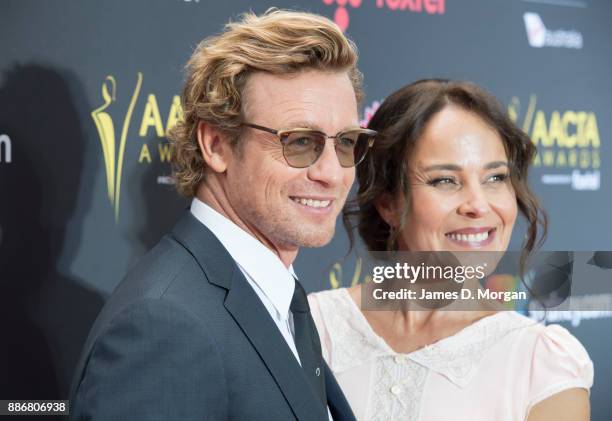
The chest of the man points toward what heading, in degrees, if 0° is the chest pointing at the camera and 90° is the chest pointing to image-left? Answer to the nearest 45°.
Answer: approximately 315°

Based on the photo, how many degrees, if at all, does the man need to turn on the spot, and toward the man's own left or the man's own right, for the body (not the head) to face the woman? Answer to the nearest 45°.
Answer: approximately 90° to the man's own left

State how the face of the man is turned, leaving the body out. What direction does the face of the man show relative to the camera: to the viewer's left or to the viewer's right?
to the viewer's right
